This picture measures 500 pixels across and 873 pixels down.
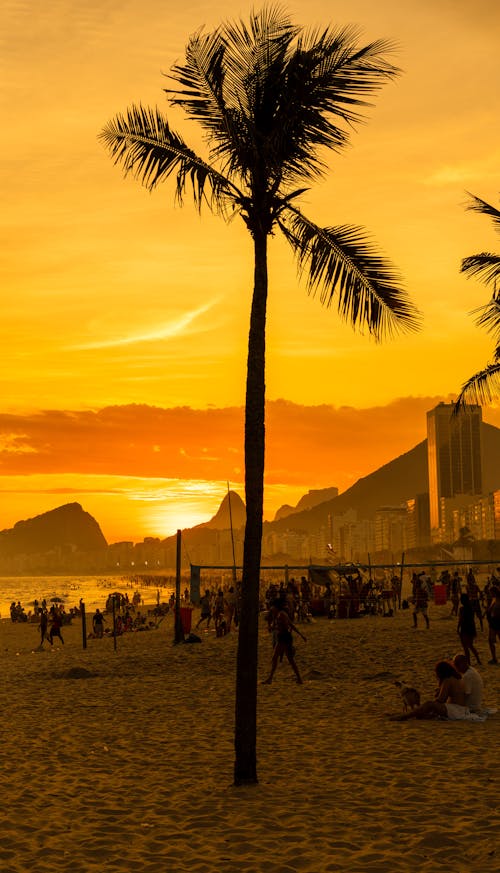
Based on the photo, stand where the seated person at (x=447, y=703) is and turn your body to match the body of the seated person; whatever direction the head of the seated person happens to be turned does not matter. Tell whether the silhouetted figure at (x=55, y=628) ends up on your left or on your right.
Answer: on your right

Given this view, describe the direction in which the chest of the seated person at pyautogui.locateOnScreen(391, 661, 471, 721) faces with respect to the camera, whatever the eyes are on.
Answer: to the viewer's left
